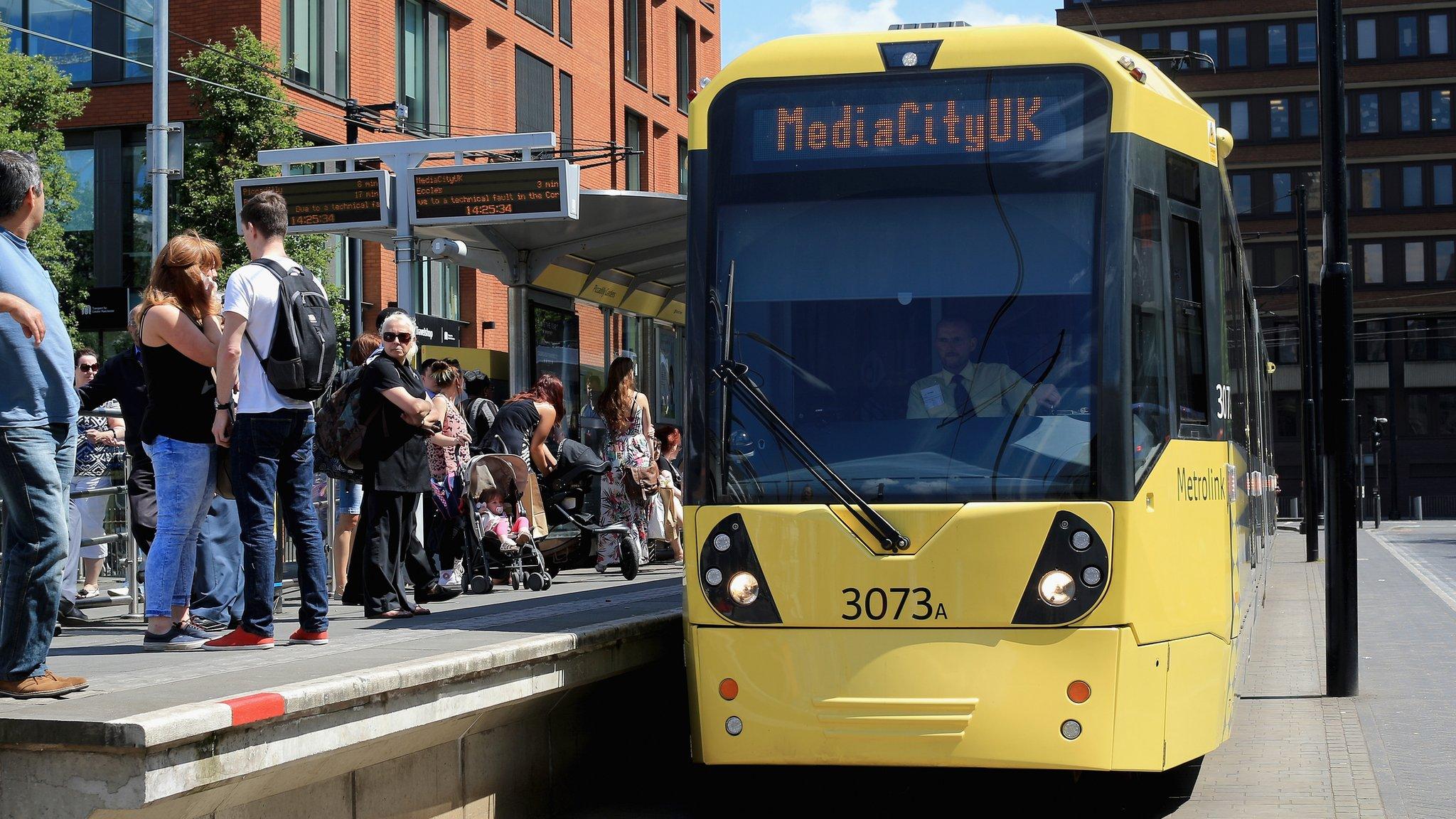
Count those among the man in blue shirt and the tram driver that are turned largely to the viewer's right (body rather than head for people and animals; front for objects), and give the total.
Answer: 1

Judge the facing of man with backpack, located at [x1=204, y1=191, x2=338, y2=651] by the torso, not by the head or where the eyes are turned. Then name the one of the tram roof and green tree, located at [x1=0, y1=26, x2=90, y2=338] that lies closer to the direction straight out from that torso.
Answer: the green tree

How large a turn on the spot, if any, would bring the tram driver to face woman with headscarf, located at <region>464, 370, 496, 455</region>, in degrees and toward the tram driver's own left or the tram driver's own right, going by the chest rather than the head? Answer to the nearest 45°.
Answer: approximately 135° to the tram driver's own right

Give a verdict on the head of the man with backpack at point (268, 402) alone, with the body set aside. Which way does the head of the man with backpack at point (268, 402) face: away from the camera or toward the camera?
away from the camera

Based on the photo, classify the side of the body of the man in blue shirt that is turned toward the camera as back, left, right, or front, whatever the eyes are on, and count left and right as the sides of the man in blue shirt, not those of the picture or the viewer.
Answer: right

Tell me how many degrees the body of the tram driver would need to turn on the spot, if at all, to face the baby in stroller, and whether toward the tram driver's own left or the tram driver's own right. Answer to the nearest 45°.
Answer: approximately 135° to the tram driver's own right

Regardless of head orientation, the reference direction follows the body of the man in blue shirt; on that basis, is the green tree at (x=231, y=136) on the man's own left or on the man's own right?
on the man's own left

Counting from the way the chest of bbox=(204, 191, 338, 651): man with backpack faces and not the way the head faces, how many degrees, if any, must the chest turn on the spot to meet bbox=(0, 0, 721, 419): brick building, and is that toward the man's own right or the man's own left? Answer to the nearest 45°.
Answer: approximately 45° to the man's own right

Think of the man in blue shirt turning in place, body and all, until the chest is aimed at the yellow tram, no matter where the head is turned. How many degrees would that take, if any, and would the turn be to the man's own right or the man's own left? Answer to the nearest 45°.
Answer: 0° — they already face it
